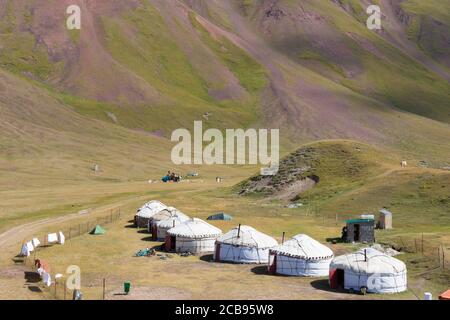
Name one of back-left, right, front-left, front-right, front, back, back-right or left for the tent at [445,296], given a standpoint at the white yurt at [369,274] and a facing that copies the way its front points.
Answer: left

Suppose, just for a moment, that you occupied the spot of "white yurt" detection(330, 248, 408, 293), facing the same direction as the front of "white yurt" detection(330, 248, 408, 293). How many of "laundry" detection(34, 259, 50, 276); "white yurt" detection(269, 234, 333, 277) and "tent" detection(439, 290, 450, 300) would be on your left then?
1

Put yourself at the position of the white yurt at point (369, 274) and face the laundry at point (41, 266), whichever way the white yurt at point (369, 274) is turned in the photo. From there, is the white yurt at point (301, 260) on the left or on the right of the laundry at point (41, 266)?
right

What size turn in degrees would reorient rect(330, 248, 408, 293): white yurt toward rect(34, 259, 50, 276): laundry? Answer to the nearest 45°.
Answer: approximately 45° to its right

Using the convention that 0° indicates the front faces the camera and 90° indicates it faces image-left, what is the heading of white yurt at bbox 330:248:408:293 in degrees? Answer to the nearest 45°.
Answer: approximately 45°

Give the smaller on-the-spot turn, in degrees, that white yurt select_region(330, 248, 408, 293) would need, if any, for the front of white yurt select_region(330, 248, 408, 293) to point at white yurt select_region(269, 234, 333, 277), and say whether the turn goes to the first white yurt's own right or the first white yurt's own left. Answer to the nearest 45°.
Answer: approximately 90° to the first white yurt's own right

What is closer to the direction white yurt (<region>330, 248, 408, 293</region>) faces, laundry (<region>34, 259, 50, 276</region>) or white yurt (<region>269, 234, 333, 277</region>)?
the laundry
